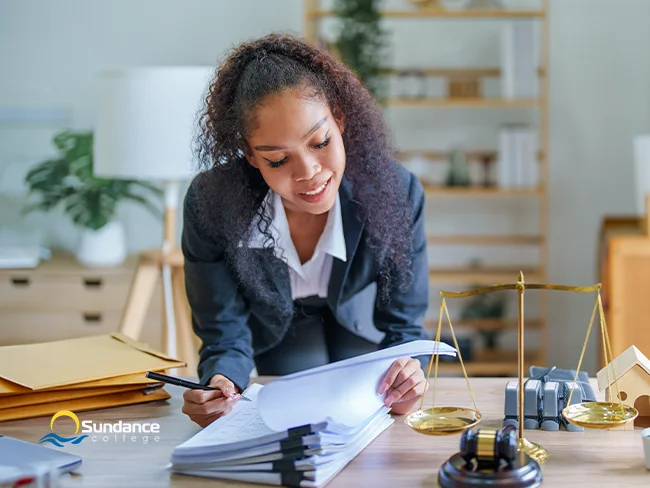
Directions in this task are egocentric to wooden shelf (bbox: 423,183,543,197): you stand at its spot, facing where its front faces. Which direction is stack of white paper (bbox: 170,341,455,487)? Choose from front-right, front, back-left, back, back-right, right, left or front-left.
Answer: front

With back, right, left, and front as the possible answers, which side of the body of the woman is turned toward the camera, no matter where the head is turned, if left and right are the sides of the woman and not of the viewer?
front

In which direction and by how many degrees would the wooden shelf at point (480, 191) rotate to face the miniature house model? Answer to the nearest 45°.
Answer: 0° — it already faces it

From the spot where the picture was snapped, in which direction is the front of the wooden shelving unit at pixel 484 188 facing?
facing the viewer

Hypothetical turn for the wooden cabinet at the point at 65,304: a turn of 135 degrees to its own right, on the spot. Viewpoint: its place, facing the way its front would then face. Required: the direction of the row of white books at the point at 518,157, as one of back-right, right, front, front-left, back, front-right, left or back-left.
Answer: back-right

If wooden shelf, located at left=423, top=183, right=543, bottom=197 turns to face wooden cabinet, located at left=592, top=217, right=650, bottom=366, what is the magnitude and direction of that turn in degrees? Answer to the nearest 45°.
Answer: approximately 45° to its left

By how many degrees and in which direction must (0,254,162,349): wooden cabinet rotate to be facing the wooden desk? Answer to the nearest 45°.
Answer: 0° — it already faces it

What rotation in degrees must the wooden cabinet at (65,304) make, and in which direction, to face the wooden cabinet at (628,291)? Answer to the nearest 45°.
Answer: approximately 45° to its left

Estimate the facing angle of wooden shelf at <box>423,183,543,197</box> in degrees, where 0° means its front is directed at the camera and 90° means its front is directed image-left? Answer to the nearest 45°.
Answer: approximately 0°

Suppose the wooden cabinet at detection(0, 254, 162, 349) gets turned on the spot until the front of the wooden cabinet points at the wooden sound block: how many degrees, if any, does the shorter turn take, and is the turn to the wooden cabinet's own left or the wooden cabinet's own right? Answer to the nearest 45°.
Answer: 0° — it already faces it

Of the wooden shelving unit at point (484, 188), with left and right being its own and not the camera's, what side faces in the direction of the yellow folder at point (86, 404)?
front

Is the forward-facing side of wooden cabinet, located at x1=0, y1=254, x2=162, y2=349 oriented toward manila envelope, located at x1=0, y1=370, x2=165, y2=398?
yes

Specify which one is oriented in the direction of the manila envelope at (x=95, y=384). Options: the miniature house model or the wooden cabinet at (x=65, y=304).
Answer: the wooden cabinet

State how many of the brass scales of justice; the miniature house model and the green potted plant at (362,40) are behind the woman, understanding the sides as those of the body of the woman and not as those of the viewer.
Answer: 1
